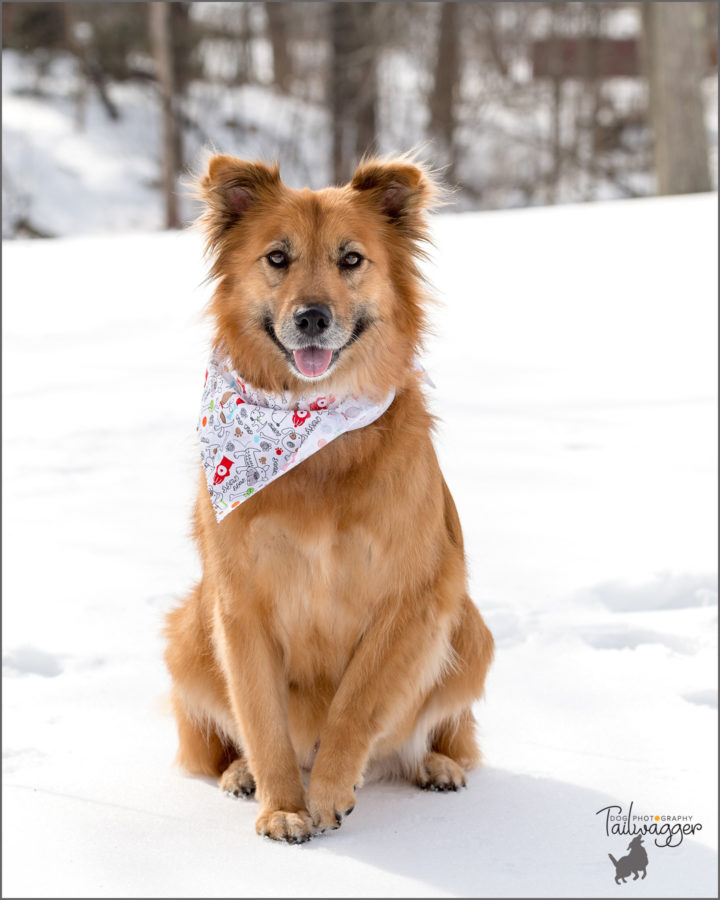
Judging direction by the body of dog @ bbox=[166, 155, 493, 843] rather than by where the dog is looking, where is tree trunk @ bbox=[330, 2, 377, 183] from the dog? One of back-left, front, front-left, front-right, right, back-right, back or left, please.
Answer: back

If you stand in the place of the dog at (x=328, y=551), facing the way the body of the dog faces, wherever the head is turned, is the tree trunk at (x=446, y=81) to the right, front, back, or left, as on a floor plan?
back

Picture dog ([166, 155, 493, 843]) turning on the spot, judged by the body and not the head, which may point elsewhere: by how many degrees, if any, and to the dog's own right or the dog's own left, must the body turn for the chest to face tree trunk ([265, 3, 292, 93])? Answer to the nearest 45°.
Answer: approximately 180°

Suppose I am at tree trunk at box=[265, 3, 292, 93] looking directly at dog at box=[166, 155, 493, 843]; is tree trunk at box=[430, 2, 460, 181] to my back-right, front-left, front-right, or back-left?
front-left

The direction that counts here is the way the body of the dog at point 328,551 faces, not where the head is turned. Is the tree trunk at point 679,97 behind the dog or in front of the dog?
behind

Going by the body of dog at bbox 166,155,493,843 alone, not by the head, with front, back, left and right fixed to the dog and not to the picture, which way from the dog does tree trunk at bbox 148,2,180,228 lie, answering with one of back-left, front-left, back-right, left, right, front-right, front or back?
back

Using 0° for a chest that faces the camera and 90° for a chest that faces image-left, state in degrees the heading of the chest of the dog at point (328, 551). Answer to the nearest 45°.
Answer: approximately 0°

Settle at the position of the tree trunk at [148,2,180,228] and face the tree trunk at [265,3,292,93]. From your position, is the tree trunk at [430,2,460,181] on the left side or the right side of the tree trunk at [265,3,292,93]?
right

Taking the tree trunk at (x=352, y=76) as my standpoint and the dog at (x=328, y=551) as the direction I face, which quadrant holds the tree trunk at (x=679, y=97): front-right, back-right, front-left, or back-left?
front-left
